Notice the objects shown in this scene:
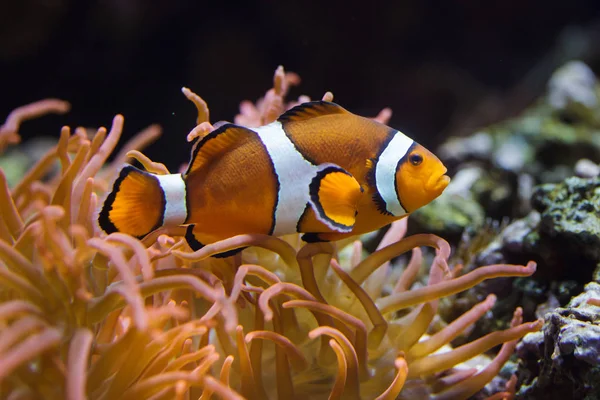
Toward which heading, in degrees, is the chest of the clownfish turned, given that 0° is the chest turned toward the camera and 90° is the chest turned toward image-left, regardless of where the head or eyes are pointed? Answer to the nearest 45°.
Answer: approximately 270°

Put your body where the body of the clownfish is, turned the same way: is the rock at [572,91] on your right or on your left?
on your left

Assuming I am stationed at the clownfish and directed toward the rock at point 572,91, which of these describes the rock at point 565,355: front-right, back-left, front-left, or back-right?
front-right
